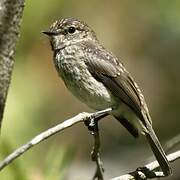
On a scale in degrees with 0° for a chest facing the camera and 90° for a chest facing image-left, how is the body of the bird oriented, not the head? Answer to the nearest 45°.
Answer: approximately 90°
